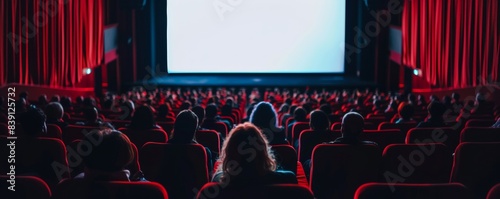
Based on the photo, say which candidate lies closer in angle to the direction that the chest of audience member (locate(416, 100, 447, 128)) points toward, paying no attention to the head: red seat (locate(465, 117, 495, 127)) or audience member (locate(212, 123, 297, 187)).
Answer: the red seat

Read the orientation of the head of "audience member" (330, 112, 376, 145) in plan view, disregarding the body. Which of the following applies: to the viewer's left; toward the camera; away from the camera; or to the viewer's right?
away from the camera

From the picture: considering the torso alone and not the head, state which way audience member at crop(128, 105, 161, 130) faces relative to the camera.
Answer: away from the camera

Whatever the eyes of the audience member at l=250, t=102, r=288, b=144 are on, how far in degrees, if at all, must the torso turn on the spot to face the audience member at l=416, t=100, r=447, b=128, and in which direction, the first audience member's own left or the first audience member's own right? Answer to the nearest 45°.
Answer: approximately 90° to the first audience member's own right

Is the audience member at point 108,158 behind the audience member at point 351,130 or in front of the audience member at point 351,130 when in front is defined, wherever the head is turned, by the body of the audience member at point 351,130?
behind

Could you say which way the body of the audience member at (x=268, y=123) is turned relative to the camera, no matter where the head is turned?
away from the camera

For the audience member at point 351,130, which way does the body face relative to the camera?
away from the camera

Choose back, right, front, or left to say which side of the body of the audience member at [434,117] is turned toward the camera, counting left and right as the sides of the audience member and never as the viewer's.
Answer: back

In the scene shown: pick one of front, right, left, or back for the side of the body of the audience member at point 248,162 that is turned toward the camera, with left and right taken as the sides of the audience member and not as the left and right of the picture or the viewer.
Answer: back

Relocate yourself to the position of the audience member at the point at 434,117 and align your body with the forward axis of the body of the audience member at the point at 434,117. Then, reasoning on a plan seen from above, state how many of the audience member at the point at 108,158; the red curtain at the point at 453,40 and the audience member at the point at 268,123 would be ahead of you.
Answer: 1

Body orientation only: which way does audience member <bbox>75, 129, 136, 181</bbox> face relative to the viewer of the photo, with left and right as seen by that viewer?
facing away from the viewer
